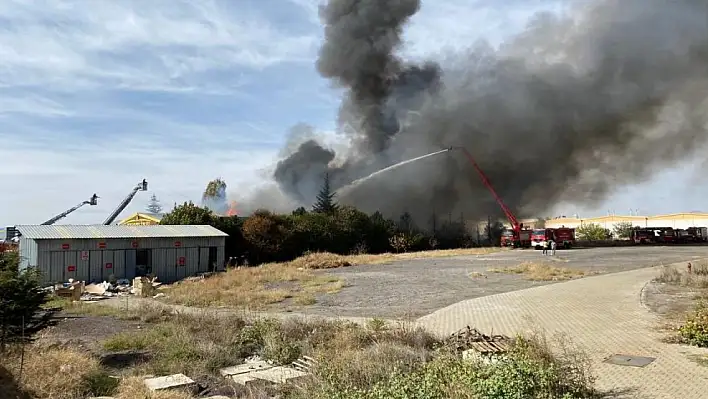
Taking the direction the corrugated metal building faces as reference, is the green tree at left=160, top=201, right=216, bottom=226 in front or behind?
behind

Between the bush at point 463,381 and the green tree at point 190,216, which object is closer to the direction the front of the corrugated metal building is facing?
the bush

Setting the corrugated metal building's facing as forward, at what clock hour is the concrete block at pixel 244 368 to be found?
The concrete block is roughly at 12 o'clock from the corrugated metal building.

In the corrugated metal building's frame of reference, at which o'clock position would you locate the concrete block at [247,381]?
The concrete block is roughly at 12 o'clock from the corrugated metal building.

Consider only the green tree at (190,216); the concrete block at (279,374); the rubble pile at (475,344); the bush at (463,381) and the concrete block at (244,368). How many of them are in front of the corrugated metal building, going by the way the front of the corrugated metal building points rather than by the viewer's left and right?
4

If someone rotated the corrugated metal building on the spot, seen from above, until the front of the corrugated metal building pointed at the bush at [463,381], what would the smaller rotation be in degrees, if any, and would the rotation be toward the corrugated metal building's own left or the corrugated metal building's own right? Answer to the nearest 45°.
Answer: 0° — it already faces it

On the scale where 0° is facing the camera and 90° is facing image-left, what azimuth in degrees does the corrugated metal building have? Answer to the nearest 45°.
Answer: approximately 0°
